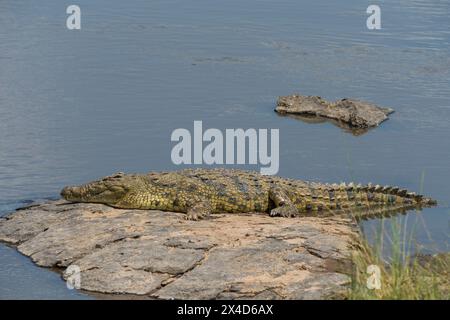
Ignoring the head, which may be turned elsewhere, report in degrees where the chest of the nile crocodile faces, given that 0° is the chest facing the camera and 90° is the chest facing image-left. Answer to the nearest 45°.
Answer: approximately 90°

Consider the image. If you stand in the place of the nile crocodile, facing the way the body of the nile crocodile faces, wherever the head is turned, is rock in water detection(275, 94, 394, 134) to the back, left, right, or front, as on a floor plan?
right
